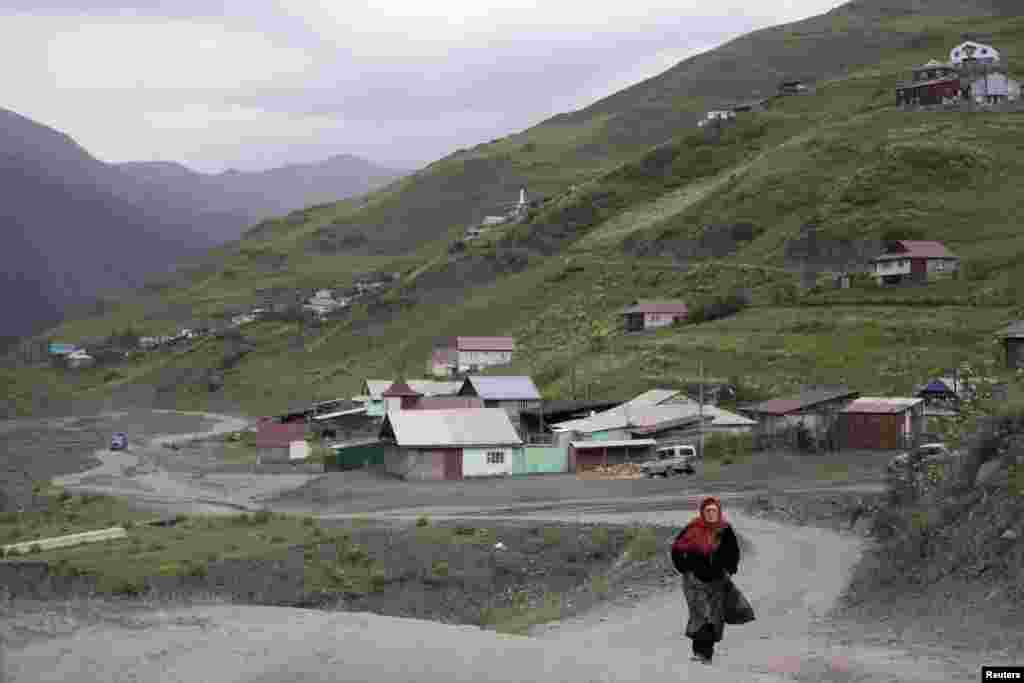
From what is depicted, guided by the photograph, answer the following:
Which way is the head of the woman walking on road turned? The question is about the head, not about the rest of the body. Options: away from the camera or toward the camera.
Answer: toward the camera

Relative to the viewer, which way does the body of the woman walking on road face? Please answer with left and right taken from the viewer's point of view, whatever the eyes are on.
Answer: facing the viewer

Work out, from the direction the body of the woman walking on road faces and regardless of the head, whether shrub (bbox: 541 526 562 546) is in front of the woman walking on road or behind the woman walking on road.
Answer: behind

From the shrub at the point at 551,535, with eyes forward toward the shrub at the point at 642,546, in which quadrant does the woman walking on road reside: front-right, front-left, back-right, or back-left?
front-right

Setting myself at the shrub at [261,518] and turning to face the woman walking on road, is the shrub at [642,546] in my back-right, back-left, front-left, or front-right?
front-left

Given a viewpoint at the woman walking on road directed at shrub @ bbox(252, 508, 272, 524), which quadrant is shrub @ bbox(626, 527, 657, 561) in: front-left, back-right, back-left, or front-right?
front-right

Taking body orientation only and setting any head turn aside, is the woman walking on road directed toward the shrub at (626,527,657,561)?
no

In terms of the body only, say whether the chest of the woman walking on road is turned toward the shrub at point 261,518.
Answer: no

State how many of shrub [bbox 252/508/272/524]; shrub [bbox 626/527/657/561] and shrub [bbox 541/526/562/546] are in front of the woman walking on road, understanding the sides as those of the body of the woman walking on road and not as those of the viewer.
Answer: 0
